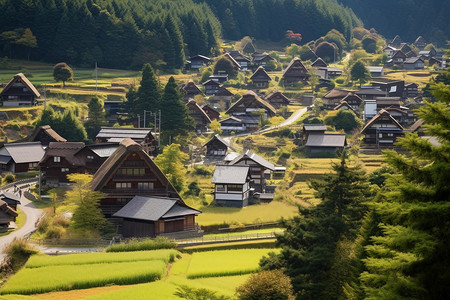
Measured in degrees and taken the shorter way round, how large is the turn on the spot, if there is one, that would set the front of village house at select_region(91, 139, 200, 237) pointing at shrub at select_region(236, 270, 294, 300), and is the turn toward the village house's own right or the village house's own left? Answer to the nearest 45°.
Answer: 0° — it already faces it

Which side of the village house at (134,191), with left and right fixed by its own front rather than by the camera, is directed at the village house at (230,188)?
left

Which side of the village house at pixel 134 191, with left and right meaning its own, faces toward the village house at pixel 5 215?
right

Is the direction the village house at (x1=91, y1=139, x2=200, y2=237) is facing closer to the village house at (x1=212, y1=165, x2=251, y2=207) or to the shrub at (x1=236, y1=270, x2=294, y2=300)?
the shrub

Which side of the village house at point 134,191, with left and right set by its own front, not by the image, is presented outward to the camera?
front

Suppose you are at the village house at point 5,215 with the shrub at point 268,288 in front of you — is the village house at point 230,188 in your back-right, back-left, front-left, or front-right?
front-left

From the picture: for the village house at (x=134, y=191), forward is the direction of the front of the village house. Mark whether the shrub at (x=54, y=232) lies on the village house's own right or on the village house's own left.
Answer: on the village house's own right

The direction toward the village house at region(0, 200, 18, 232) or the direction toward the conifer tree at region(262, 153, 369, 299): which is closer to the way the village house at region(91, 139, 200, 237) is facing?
the conifer tree

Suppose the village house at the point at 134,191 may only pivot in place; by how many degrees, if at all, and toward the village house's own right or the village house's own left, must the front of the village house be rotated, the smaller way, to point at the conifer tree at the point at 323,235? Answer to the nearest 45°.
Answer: approximately 45° to the village house's own left

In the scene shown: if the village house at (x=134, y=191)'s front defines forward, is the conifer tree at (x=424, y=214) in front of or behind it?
in front
